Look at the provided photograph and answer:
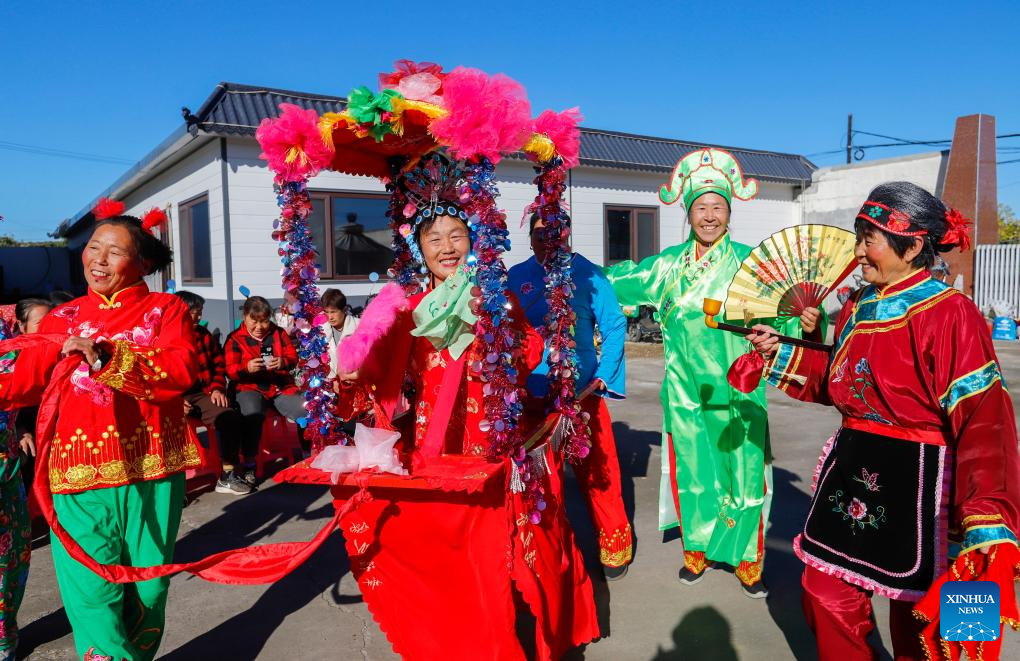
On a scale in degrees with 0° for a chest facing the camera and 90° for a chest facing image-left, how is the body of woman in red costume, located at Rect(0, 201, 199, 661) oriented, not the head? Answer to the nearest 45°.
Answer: approximately 45°

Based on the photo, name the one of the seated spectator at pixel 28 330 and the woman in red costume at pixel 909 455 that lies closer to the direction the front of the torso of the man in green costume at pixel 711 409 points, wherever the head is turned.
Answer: the woman in red costume

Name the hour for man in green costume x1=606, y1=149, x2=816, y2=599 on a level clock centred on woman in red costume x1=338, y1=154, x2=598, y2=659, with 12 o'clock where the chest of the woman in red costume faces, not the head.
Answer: The man in green costume is roughly at 8 o'clock from the woman in red costume.

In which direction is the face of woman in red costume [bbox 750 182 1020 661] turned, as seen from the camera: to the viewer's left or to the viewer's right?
to the viewer's left

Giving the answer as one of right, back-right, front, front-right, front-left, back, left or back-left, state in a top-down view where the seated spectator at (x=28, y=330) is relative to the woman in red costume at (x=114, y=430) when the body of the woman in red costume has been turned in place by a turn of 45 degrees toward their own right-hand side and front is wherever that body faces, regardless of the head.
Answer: right

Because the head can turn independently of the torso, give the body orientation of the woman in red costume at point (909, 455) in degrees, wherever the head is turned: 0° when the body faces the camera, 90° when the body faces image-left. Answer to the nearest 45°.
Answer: approximately 45°

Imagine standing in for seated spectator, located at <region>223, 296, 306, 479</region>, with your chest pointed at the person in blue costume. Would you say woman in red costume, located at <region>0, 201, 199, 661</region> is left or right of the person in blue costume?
right
